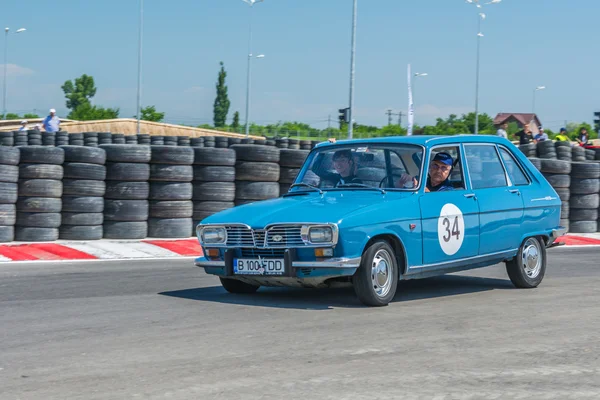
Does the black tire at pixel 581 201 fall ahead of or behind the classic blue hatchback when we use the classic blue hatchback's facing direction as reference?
behind

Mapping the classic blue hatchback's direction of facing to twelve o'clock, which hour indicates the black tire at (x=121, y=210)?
The black tire is roughly at 3 o'clock from the classic blue hatchback.

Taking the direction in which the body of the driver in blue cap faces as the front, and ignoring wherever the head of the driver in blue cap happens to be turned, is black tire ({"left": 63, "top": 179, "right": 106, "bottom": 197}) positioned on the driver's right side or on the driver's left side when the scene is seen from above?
on the driver's right side

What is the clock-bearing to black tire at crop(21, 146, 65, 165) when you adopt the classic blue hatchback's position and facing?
The black tire is roughly at 3 o'clock from the classic blue hatchback.

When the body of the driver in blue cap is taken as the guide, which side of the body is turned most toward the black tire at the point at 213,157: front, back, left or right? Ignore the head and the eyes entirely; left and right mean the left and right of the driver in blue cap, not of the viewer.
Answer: right

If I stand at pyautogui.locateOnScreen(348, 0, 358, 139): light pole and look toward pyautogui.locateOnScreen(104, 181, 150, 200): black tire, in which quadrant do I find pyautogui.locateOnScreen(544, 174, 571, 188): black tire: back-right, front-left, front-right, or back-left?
front-left

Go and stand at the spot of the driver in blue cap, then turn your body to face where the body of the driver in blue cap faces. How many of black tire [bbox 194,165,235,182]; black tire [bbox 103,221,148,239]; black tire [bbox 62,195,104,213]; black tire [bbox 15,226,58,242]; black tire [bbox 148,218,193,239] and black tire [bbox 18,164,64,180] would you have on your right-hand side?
6

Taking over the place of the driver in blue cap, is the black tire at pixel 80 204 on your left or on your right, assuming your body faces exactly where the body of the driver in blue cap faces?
on your right

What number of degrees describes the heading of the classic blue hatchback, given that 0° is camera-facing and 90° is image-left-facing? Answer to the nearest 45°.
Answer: approximately 45°

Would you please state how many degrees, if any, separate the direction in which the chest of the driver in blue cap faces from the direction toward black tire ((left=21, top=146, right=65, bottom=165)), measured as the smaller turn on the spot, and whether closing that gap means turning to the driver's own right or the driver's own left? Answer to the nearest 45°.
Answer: approximately 90° to the driver's own right

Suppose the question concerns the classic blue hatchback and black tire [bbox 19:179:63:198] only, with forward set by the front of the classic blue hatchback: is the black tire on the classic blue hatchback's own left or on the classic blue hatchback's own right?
on the classic blue hatchback's own right

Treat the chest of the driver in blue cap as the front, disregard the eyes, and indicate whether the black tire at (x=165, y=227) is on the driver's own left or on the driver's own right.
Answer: on the driver's own right

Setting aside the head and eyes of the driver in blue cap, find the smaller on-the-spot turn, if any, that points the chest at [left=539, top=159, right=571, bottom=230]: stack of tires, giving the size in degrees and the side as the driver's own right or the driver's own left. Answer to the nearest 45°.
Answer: approximately 135° to the driver's own right

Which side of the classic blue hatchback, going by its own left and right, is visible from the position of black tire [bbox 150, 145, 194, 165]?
right

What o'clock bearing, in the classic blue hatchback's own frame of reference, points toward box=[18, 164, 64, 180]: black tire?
The black tire is roughly at 3 o'clock from the classic blue hatchback.

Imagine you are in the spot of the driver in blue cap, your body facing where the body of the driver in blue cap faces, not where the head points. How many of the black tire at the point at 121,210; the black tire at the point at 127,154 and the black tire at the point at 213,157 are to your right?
3

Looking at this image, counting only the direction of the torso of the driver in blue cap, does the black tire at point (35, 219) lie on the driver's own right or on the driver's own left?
on the driver's own right

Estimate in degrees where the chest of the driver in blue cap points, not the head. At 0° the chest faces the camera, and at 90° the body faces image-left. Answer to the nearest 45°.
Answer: approximately 45°
